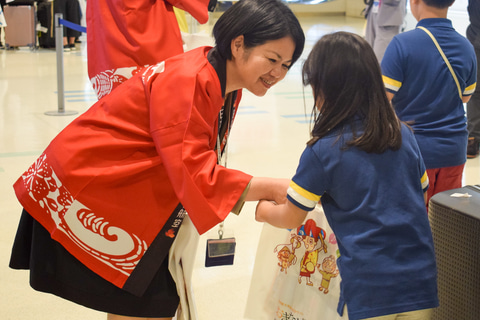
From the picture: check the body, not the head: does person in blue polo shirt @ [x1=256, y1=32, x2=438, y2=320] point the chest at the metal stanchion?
yes

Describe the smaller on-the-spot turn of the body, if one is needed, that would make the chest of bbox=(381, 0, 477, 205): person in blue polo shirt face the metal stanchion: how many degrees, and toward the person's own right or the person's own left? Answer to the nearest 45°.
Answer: approximately 45° to the person's own left

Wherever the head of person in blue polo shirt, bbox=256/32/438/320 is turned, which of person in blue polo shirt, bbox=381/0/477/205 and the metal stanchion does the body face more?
the metal stanchion

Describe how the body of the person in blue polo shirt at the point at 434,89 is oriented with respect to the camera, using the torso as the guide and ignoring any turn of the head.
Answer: away from the camera

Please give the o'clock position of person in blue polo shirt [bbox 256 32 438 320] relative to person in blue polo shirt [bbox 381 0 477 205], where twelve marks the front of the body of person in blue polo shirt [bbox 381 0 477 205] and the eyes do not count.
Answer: person in blue polo shirt [bbox 256 32 438 320] is roughly at 6 o'clock from person in blue polo shirt [bbox 381 0 477 205].

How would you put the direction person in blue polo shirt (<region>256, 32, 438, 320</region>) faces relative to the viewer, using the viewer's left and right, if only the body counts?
facing away from the viewer and to the left of the viewer

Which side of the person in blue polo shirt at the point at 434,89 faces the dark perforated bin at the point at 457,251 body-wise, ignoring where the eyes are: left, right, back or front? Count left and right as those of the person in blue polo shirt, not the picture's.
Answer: back

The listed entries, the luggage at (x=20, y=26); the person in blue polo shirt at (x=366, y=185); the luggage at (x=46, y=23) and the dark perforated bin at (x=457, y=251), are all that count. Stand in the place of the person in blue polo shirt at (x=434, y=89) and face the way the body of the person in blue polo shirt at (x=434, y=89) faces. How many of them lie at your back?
2

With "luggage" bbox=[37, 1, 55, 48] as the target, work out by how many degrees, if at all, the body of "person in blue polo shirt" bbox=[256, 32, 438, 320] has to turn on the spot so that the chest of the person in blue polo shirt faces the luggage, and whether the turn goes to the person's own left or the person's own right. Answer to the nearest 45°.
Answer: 0° — they already face it

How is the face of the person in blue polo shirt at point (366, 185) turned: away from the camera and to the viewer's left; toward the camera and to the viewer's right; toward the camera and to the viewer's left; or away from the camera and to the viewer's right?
away from the camera and to the viewer's left
